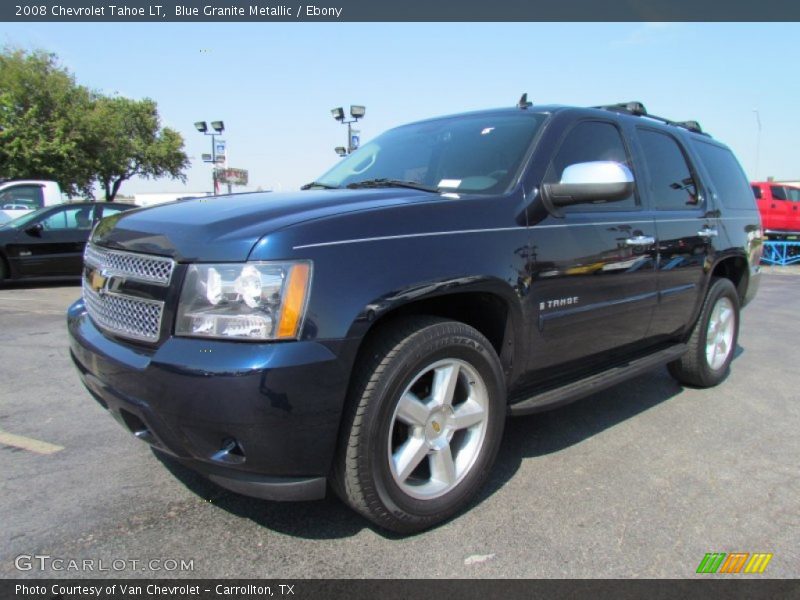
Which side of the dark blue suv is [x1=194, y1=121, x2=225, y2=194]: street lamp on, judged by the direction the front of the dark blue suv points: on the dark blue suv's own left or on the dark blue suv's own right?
on the dark blue suv's own right

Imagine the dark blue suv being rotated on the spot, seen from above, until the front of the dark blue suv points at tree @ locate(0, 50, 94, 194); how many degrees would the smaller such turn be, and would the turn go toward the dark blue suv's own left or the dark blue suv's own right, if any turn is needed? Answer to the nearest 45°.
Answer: approximately 90° to the dark blue suv's own right

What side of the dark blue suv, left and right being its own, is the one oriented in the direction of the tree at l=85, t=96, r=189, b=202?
right

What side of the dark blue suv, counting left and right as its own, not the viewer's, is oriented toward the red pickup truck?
back

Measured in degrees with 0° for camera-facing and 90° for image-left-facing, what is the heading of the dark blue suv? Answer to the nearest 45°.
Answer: approximately 45°

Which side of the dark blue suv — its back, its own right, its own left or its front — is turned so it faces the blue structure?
back
